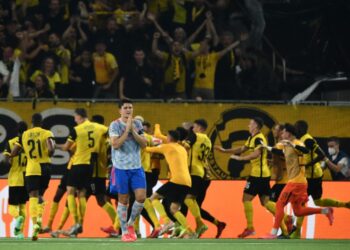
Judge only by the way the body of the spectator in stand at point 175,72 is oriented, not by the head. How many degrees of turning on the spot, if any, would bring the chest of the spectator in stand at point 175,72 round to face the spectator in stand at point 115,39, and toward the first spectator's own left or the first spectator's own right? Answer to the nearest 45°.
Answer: approximately 90° to the first spectator's own right

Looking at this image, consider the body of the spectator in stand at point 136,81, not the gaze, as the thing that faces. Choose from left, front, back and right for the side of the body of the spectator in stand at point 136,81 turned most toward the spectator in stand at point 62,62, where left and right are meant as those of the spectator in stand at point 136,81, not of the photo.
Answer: right

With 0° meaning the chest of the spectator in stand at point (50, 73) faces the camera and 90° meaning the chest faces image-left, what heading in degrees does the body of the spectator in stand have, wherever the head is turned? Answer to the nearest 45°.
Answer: approximately 0°

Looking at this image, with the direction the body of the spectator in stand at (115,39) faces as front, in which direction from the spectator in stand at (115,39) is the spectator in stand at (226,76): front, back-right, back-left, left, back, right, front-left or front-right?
left

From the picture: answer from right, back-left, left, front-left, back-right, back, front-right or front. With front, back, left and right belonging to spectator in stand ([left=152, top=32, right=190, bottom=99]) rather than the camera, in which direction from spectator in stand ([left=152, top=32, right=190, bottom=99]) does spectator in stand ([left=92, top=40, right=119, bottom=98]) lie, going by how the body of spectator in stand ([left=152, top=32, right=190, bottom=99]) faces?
right

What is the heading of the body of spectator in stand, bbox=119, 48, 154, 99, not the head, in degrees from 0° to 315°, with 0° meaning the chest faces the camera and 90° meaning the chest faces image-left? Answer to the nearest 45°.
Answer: approximately 0°

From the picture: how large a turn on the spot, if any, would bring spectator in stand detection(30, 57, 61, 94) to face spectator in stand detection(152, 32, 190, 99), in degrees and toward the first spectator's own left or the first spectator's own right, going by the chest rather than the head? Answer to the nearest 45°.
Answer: approximately 90° to the first spectator's own left

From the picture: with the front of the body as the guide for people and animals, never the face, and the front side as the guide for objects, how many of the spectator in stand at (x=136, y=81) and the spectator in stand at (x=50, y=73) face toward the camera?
2
